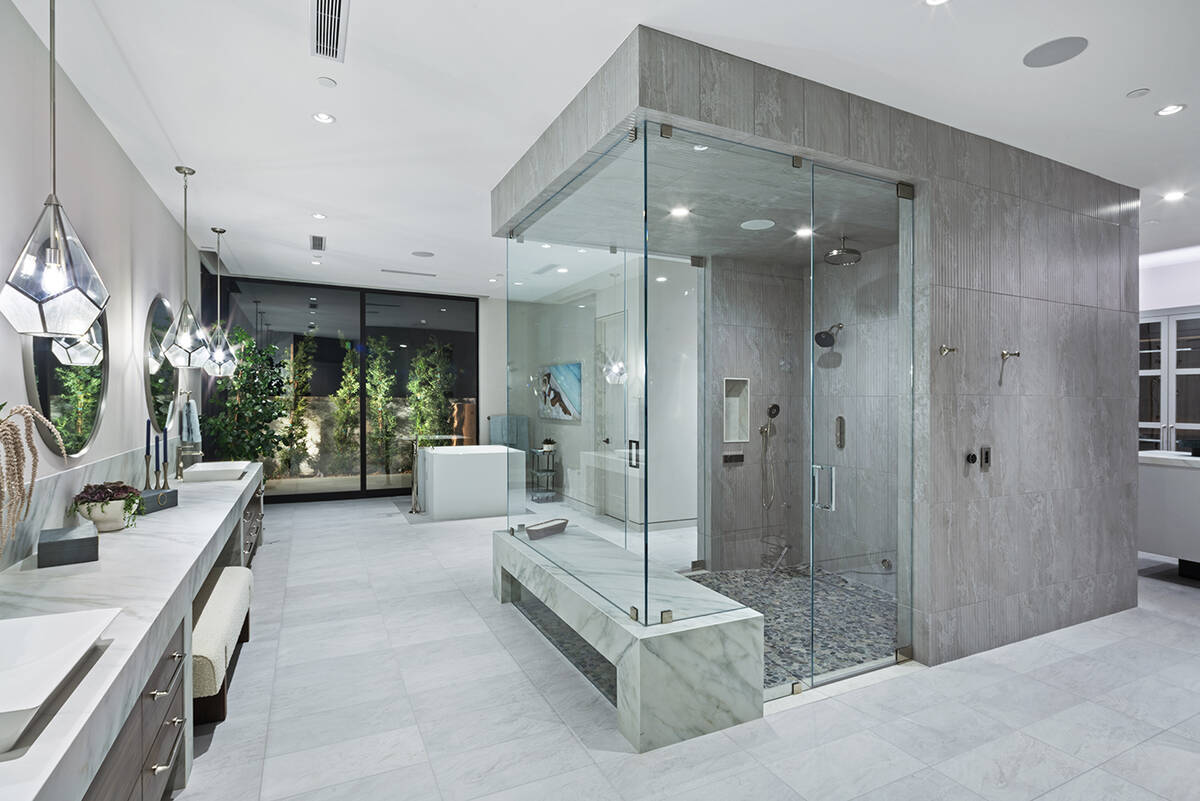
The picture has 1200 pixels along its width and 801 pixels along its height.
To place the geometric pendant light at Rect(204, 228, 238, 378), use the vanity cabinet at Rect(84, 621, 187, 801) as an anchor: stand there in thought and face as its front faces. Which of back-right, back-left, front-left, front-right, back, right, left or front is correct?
left

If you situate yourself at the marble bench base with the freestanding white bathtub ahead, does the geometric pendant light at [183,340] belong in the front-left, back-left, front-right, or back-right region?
front-left

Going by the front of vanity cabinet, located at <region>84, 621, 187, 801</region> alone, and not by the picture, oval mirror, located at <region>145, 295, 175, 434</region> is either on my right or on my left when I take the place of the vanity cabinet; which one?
on my left

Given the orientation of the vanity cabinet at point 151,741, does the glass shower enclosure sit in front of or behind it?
in front

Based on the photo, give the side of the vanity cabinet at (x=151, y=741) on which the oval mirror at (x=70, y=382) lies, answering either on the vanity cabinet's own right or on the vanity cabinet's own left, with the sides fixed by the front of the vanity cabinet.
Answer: on the vanity cabinet's own left

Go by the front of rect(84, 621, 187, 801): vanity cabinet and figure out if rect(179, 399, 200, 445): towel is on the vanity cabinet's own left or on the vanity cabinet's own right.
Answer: on the vanity cabinet's own left

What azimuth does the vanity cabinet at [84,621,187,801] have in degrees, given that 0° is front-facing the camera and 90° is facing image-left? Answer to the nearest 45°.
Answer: approximately 270°

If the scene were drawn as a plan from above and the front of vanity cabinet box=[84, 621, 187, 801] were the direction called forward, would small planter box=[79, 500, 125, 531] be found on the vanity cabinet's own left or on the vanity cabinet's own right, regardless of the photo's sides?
on the vanity cabinet's own left

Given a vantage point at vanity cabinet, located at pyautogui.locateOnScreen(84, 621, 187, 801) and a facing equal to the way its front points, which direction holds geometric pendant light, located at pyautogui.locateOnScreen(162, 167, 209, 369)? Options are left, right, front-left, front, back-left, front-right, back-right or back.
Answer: left

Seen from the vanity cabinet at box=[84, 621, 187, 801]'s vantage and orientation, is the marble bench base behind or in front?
in front

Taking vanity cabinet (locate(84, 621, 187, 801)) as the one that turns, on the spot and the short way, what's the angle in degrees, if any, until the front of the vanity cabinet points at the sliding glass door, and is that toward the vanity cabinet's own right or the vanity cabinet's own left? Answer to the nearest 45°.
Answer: approximately 90° to the vanity cabinet's own left

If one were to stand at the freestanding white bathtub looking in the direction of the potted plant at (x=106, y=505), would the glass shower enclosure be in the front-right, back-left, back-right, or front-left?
front-left

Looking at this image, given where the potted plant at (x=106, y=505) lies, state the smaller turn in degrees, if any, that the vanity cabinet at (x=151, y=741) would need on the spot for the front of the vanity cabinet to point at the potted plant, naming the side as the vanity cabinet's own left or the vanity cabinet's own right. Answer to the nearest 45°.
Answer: approximately 90° to the vanity cabinet's own left

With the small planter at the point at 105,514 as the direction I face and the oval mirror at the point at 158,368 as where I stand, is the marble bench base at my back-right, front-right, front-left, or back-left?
front-left

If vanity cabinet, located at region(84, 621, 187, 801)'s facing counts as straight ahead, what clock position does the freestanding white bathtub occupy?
The freestanding white bathtub is roughly at 10 o'clock from the vanity cabinet.
